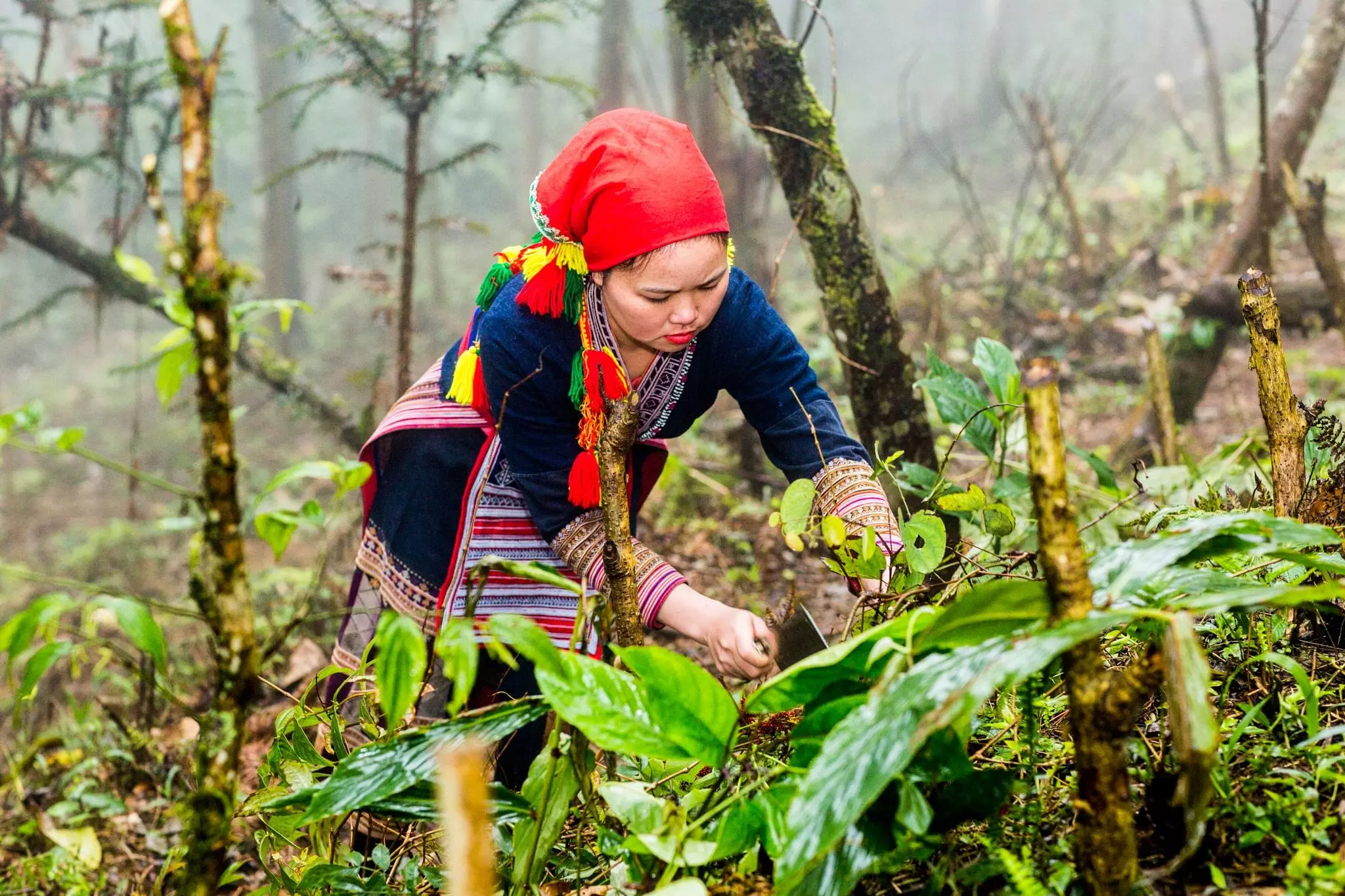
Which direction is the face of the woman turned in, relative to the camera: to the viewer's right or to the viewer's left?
to the viewer's right

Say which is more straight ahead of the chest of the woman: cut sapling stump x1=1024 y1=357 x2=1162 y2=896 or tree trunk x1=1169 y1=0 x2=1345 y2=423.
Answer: the cut sapling stump

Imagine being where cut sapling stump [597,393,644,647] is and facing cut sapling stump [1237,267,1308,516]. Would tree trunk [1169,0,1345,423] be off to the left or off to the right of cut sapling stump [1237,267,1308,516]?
left

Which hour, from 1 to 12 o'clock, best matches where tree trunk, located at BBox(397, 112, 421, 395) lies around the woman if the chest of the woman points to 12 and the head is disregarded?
The tree trunk is roughly at 7 o'clock from the woman.

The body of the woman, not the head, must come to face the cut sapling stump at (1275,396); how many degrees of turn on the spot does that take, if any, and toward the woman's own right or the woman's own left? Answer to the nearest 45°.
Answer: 0° — they already face it

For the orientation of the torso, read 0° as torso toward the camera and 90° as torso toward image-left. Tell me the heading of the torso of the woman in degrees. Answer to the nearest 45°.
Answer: approximately 315°

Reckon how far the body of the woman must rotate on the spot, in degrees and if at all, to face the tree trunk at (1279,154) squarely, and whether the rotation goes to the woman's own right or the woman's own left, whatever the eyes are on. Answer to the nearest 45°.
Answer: approximately 90° to the woman's own left
